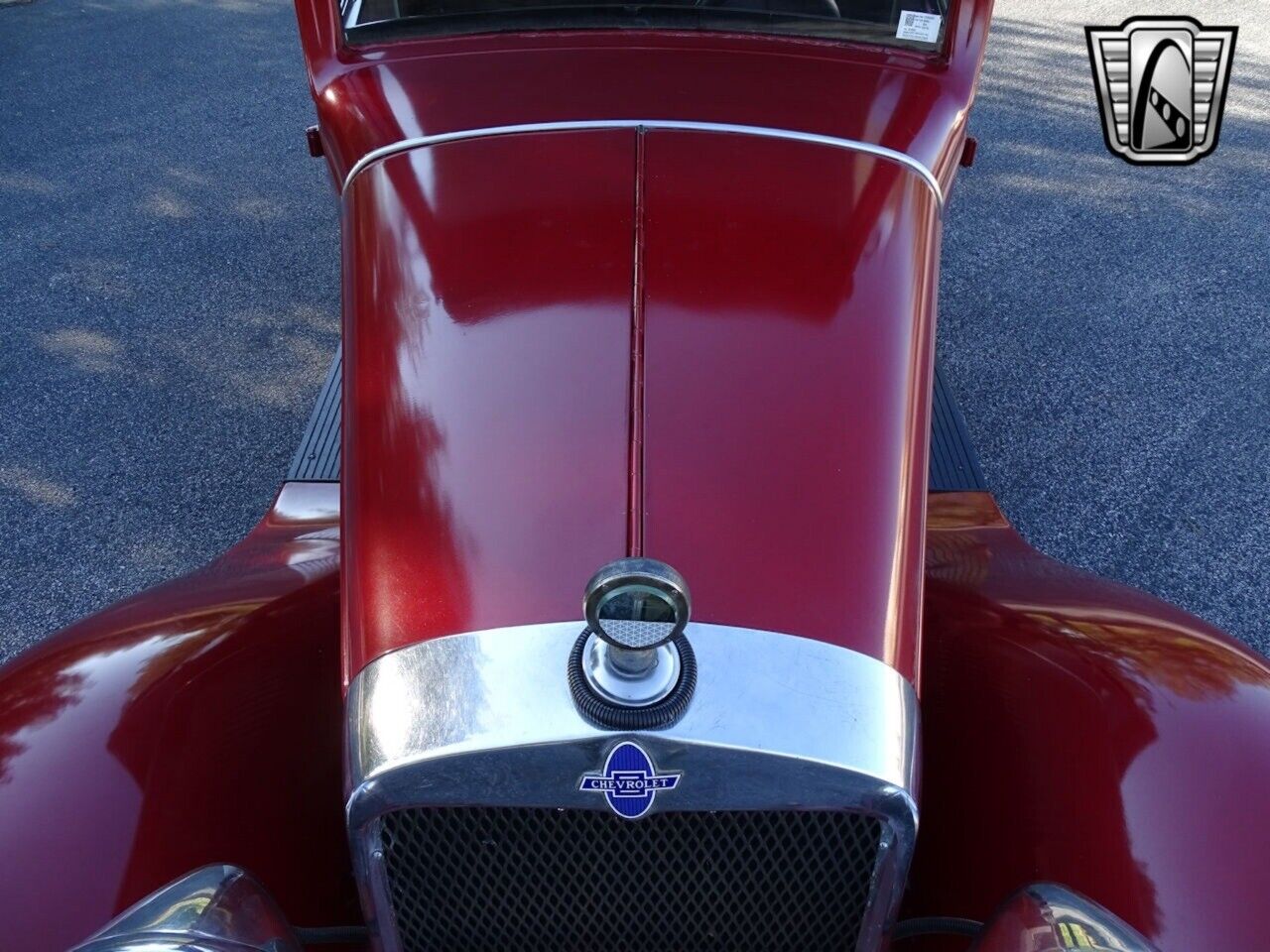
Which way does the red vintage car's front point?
toward the camera
